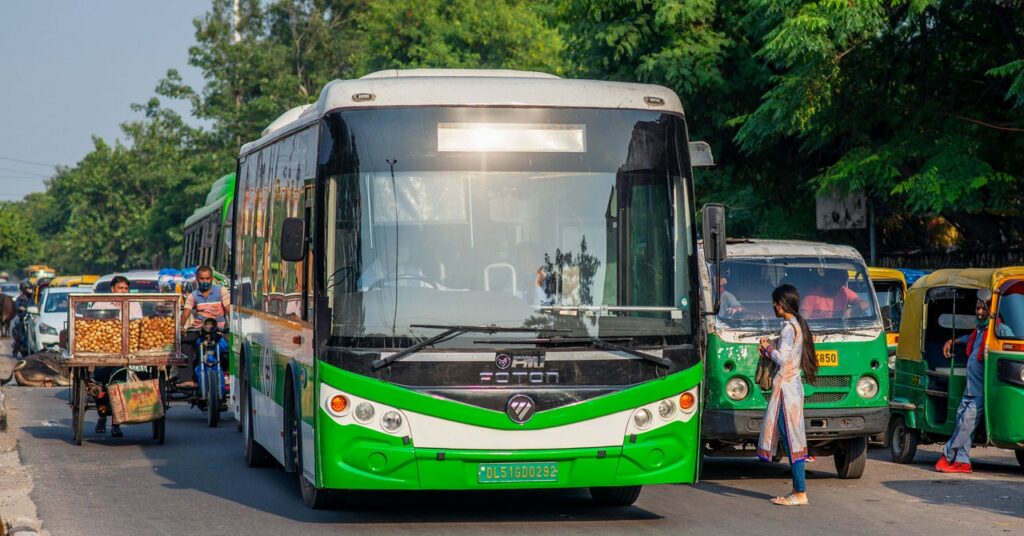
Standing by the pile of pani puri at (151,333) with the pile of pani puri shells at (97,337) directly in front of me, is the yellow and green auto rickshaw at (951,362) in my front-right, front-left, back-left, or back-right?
back-left

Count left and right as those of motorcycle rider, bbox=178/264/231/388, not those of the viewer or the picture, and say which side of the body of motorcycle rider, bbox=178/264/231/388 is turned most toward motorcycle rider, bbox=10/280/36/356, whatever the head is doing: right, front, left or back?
back

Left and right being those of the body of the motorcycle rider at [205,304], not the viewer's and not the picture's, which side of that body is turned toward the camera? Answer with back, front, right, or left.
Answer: front

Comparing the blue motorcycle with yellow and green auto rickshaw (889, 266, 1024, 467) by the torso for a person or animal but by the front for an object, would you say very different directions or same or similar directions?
same or similar directions

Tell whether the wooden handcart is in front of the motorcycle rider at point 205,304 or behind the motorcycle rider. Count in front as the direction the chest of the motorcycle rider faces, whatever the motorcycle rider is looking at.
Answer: in front

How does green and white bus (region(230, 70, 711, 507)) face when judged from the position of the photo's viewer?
facing the viewer

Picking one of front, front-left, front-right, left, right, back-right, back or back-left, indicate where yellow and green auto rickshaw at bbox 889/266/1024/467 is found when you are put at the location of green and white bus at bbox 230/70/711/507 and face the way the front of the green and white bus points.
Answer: back-left

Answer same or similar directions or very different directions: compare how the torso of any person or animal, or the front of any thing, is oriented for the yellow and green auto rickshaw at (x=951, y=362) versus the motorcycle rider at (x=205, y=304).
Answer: same or similar directions
